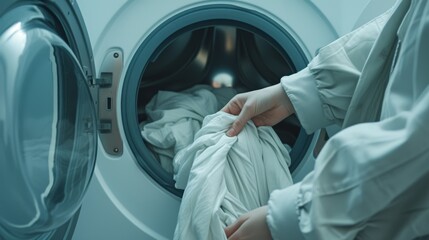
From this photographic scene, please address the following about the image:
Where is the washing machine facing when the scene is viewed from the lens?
facing the viewer
